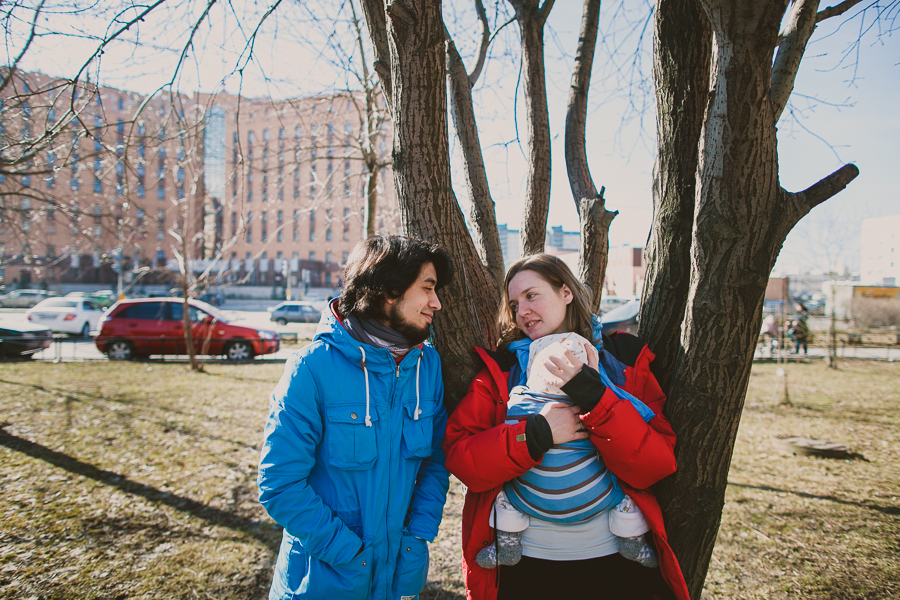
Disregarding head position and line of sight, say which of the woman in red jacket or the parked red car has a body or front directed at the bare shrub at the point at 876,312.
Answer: the parked red car

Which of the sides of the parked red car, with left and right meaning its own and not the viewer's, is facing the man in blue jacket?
right

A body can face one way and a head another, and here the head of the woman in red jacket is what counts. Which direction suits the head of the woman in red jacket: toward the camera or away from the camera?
toward the camera

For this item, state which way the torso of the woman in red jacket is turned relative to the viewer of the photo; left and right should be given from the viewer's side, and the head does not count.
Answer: facing the viewer

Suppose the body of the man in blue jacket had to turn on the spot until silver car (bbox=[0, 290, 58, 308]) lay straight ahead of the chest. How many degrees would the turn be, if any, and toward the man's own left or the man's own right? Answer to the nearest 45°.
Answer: approximately 180°

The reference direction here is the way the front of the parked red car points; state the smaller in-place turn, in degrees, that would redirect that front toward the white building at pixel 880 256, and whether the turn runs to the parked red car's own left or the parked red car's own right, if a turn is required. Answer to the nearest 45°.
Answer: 0° — it already faces it

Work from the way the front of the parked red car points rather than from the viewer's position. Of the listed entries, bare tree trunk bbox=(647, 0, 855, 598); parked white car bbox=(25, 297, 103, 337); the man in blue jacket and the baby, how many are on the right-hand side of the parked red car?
3

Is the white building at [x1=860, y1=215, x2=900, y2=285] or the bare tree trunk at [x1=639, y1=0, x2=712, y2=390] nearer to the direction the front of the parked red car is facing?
the white building

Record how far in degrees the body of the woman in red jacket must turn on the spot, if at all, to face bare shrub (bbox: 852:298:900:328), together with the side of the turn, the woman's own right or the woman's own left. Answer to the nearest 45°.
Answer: approximately 135° to the woman's own left

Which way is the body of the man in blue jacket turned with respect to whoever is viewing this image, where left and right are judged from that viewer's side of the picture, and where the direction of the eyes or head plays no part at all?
facing the viewer and to the right of the viewer

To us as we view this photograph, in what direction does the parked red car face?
facing to the right of the viewer

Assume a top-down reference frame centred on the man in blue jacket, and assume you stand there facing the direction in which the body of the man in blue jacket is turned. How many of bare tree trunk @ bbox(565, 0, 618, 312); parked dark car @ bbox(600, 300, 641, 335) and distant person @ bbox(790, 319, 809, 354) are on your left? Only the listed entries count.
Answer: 3

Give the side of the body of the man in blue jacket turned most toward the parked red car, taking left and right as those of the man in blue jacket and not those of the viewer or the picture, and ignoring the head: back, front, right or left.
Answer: back

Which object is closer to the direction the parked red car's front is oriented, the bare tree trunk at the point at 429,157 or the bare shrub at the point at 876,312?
the bare shrub

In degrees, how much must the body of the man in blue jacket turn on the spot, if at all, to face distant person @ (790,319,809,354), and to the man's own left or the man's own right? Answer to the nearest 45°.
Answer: approximately 90° to the man's own left

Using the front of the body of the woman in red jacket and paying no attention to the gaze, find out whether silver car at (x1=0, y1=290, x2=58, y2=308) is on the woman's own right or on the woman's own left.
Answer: on the woman's own right
